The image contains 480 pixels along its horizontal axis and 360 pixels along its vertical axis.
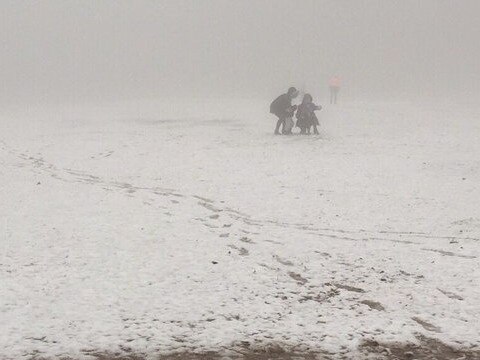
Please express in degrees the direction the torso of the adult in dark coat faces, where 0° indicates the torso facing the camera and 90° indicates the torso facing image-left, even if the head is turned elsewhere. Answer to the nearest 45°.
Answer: approximately 270°

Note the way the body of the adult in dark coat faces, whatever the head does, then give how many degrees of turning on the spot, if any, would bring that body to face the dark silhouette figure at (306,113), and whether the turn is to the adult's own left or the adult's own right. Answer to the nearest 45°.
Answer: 0° — they already face them
